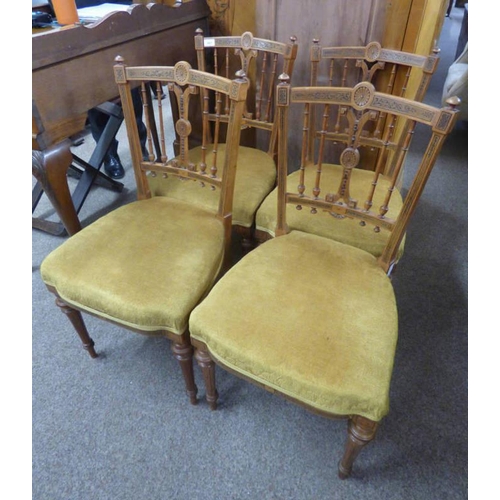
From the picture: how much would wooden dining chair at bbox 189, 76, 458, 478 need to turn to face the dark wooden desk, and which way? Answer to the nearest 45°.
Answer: approximately 90° to its right

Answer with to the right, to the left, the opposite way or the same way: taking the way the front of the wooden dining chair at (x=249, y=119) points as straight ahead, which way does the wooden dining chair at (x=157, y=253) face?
the same way

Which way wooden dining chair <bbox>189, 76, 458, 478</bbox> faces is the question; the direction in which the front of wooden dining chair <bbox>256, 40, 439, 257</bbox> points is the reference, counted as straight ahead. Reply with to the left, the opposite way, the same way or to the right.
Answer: the same way

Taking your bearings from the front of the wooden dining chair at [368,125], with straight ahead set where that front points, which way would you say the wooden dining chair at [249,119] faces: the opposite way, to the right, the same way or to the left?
the same way

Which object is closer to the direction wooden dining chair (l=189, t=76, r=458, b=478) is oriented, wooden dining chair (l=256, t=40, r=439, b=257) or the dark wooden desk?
the dark wooden desk

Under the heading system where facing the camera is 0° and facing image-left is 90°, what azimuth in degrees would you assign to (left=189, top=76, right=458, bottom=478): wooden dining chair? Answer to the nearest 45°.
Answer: approximately 45°

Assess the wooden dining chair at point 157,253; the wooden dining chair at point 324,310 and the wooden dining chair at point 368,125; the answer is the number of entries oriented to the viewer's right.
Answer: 0

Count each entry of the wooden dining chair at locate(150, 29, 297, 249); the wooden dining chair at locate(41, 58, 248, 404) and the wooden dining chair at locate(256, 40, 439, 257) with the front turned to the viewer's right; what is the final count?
0

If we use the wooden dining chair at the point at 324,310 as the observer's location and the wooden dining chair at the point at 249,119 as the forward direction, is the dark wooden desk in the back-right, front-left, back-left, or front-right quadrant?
front-left

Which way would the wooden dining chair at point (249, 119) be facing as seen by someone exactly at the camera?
facing the viewer and to the left of the viewer

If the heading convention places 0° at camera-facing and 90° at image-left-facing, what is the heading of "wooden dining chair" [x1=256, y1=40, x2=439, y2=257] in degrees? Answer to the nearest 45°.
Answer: approximately 45°

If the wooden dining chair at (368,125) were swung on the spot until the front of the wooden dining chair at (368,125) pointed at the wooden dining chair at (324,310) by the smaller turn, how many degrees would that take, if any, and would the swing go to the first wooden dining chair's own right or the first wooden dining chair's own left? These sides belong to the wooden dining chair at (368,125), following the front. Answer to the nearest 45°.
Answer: approximately 45° to the first wooden dining chair's own left

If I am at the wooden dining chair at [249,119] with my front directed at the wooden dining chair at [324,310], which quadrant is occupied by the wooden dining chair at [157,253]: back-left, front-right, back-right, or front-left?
front-right

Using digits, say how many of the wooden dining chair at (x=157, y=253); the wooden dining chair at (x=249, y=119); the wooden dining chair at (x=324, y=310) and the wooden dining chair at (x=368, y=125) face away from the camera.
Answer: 0

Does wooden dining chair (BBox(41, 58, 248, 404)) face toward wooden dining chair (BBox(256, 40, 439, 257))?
no
